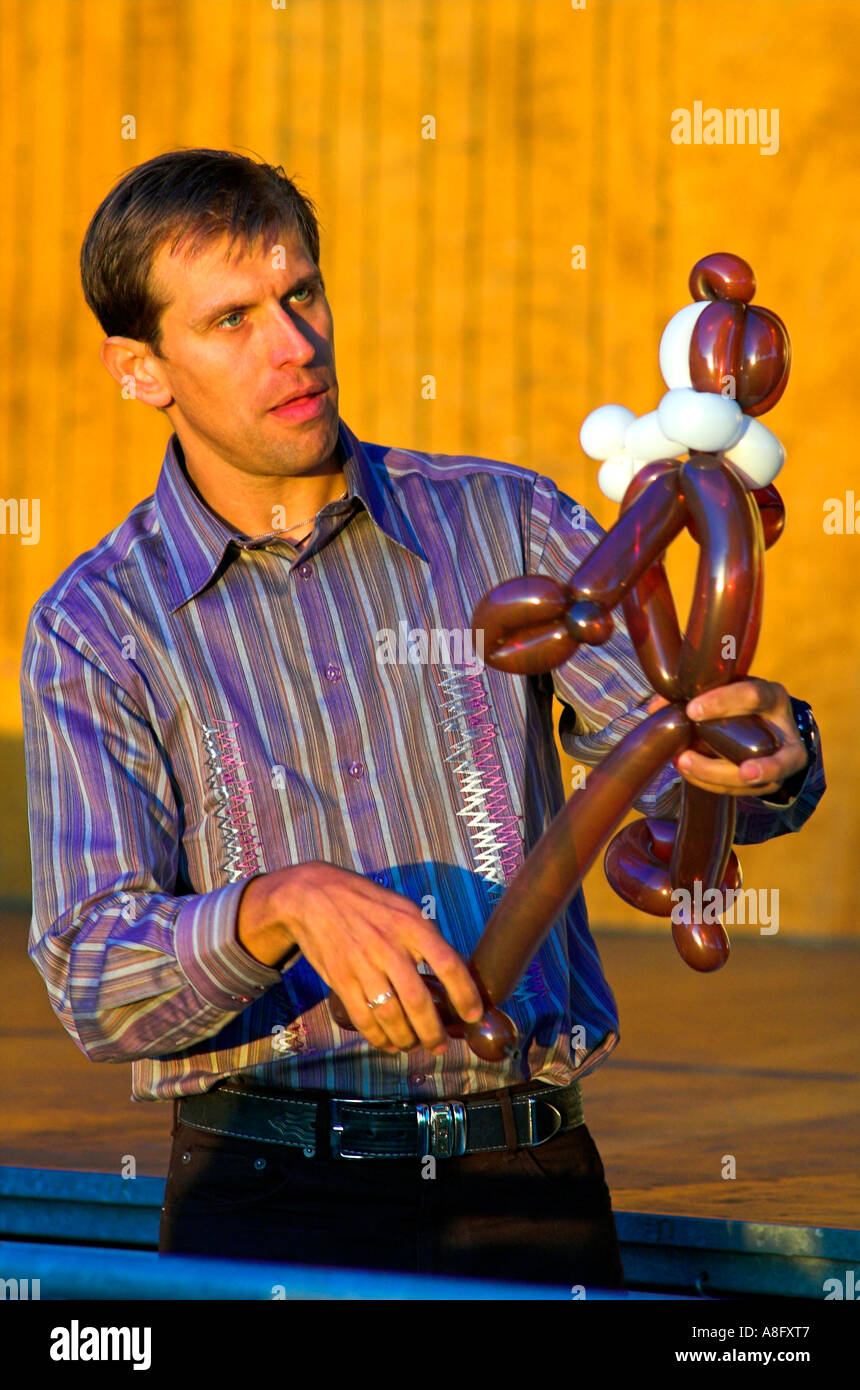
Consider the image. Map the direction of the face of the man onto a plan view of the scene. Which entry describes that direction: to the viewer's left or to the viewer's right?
to the viewer's right

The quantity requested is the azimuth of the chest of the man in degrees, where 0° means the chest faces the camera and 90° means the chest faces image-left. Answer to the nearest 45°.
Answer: approximately 0°
